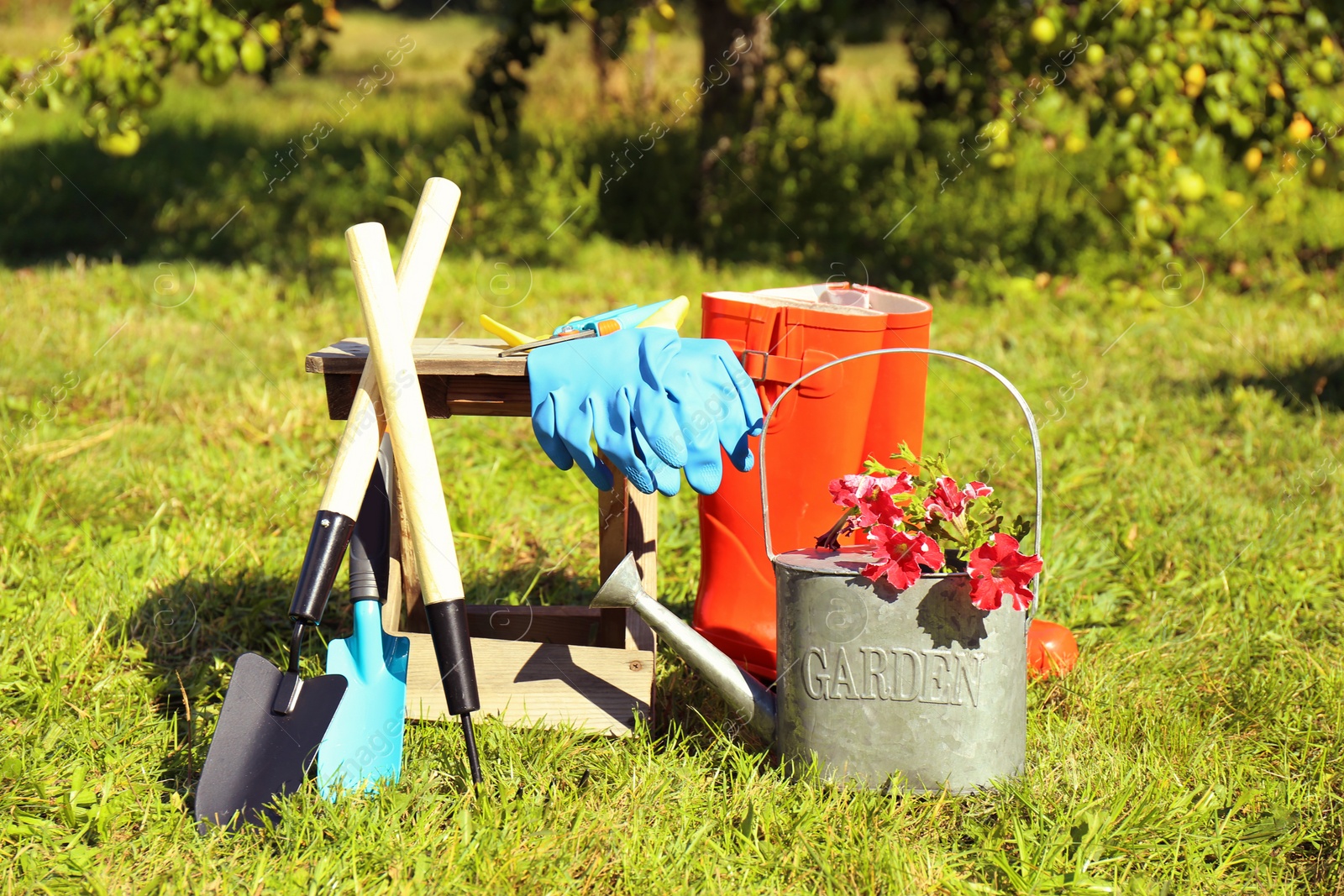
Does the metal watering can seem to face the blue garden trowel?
yes

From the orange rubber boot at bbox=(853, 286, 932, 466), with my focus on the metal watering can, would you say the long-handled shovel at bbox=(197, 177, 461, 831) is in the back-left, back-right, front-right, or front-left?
front-right

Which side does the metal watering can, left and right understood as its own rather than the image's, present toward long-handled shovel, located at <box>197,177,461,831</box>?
front

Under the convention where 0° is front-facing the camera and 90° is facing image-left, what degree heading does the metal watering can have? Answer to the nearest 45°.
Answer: approximately 90°
